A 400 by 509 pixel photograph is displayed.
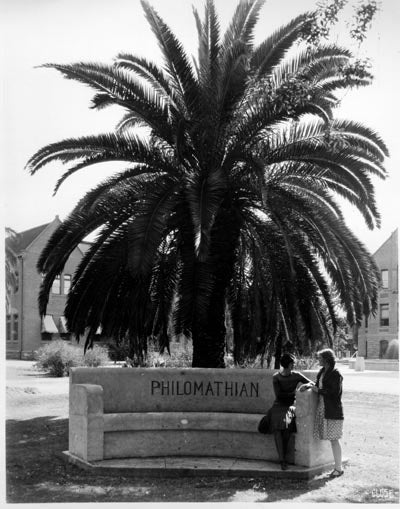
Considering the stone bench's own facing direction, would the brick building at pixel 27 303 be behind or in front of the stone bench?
behind

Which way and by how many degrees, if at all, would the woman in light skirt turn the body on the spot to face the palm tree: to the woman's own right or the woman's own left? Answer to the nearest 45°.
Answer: approximately 45° to the woman's own right

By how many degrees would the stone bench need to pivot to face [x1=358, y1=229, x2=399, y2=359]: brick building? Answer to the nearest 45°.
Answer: approximately 180°

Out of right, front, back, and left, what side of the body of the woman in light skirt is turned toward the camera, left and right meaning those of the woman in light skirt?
left

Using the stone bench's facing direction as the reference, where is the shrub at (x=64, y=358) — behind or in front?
behind

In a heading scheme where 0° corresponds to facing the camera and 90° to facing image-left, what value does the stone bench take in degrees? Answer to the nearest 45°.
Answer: approximately 0°

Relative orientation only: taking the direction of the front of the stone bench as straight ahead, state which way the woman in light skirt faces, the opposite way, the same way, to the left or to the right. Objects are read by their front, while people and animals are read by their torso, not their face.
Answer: to the right

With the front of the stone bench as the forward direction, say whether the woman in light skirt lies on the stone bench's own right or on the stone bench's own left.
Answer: on the stone bench's own left

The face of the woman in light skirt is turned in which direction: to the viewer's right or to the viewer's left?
to the viewer's left

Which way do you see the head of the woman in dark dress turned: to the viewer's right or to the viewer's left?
to the viewer's right
